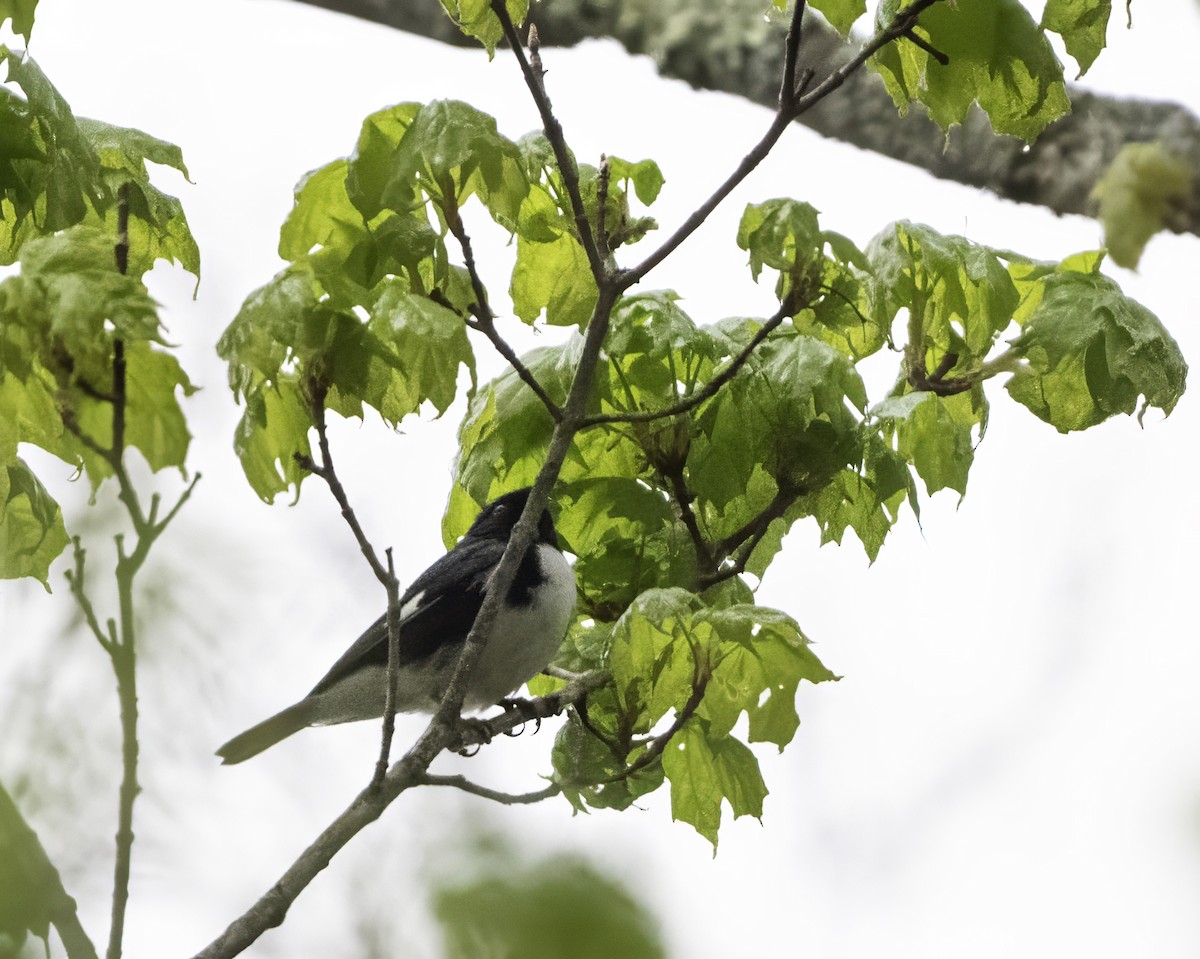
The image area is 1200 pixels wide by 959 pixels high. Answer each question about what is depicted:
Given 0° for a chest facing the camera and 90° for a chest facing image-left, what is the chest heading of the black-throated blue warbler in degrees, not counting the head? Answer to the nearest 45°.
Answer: approximately 270°

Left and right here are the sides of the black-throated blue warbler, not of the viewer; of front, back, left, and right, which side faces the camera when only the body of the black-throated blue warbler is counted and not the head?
right
